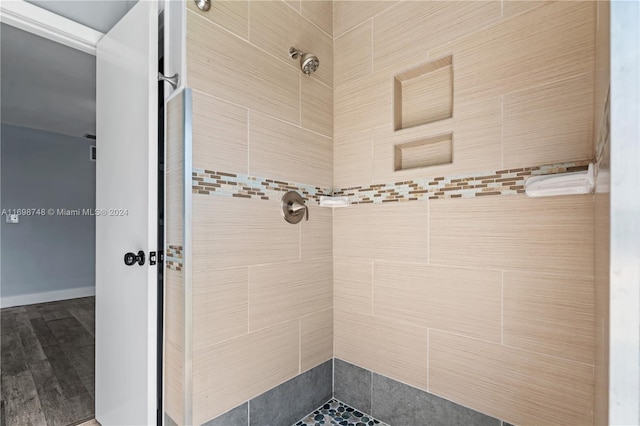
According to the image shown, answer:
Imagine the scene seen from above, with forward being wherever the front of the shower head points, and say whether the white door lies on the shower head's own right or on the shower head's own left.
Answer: on the shower head's own right

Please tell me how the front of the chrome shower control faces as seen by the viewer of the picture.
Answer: facing the viewer and to the right of the viewer

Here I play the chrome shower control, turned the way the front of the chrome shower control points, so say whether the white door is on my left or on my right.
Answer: on my right

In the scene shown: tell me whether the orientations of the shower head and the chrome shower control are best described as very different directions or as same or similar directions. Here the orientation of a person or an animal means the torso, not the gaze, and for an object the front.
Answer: same or similar directions

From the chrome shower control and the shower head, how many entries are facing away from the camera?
0
